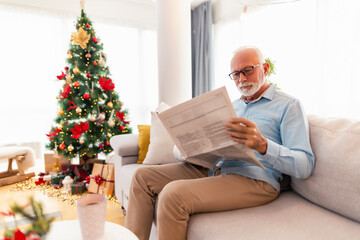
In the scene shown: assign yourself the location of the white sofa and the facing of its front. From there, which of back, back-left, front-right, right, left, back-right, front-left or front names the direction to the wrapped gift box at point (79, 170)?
right

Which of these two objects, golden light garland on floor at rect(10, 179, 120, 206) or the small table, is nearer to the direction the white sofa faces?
the small table

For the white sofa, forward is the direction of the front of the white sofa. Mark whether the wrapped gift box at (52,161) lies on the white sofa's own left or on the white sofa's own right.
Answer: on the white sofa's own right

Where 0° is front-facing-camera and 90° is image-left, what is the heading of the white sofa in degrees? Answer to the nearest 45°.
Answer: approximately 45°

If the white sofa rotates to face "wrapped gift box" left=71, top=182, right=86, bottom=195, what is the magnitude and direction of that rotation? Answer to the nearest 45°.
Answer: approximately 90° to its right

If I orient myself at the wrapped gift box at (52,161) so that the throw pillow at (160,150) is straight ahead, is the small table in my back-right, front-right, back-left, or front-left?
front-right

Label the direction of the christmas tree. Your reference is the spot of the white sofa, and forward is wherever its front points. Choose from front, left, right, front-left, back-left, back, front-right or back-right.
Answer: right

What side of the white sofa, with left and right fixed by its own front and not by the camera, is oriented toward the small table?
front
